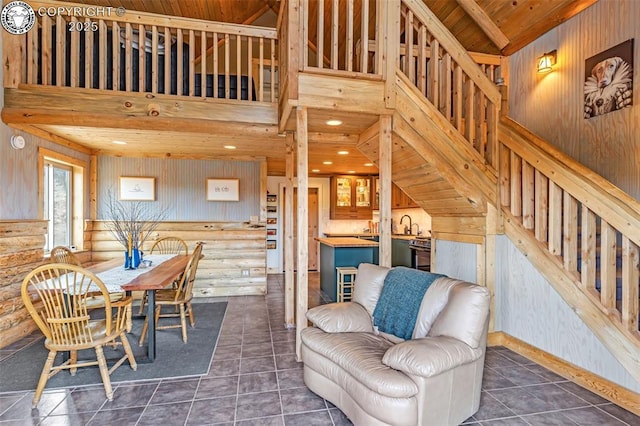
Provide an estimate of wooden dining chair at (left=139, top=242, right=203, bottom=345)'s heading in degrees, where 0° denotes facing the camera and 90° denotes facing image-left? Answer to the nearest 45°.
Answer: approximately 90°

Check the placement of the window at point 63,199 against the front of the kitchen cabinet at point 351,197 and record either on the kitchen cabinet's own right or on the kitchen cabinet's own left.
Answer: on the kitchen cabinet's own right

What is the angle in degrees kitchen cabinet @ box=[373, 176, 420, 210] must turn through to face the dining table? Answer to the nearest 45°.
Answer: approximately 45° to its right

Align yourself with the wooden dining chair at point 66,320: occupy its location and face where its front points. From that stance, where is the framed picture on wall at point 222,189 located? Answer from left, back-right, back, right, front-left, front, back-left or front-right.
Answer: front

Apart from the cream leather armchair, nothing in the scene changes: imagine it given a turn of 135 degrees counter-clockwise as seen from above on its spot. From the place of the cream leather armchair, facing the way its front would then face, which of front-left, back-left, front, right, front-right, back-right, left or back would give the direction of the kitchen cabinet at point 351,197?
left

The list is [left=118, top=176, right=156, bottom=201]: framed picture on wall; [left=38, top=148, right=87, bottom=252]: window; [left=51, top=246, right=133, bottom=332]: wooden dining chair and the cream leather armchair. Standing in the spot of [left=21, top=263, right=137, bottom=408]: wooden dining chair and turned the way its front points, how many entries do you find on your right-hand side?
1

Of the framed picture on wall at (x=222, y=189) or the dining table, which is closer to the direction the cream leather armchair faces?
the dining table

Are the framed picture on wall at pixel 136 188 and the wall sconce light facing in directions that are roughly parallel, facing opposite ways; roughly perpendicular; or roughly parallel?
roughly perpendicular

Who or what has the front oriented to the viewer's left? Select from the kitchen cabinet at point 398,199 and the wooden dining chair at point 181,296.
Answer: the wooden dining chair

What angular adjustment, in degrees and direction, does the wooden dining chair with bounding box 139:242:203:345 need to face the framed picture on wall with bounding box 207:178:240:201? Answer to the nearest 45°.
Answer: approximately 90° to its right

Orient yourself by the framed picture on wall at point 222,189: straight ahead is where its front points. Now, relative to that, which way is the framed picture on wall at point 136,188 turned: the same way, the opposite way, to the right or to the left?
the same way

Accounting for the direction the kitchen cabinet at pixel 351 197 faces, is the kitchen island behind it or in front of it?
in front

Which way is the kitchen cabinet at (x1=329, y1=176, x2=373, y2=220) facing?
toward the camera

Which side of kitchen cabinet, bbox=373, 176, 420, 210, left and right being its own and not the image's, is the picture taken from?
front

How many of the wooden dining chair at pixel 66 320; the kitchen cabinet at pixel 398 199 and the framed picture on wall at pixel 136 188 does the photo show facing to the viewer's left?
0

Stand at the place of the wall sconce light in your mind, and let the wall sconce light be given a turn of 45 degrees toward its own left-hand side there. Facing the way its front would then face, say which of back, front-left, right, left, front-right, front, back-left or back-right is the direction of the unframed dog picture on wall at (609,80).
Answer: front-left

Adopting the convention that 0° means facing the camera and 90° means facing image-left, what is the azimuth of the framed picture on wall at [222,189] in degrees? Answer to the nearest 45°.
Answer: approximately 0°
